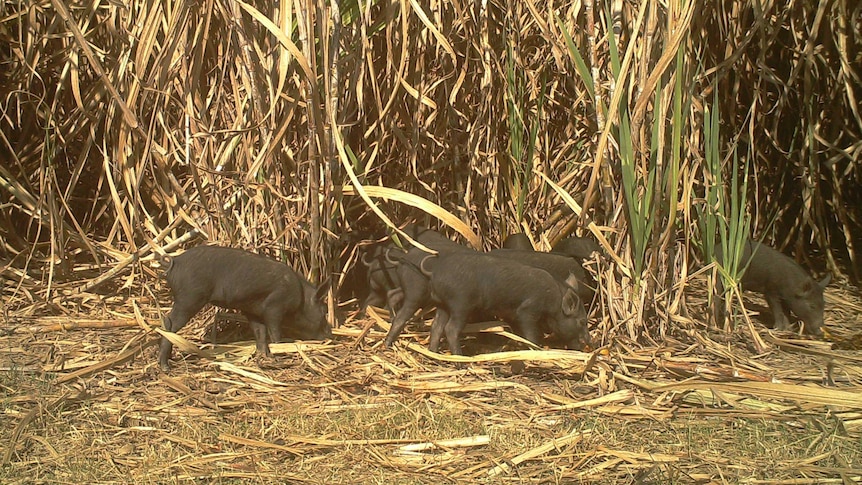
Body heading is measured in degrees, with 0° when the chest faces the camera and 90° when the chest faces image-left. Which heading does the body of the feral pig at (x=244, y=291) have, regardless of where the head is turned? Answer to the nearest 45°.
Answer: approximately 270°

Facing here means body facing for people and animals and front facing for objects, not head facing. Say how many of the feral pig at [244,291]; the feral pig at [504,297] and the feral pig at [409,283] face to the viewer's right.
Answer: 3

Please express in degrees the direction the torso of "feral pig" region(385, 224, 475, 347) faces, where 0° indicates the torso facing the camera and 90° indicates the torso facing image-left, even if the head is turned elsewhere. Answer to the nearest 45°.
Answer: approximately 270°

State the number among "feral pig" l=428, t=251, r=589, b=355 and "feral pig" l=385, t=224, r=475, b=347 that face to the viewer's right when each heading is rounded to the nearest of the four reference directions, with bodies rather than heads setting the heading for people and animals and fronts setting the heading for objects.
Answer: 2

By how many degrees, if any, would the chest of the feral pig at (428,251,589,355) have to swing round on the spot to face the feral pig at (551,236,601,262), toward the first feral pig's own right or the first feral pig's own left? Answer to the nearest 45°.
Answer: approximately 45° to the first feral pig's own left

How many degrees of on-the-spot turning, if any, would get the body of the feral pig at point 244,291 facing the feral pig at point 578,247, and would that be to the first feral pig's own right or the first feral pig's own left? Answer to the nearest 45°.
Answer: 0° — it already faces it

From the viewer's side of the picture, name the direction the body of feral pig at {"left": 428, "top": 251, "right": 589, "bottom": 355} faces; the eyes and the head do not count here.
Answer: to the viewer's right
